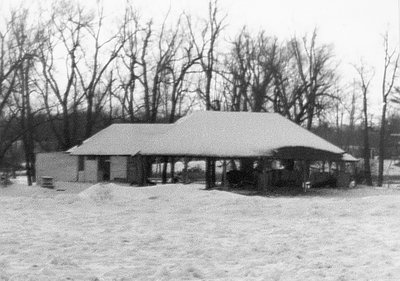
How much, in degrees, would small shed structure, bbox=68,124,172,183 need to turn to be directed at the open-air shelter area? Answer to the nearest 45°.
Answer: approximately 45° to its left

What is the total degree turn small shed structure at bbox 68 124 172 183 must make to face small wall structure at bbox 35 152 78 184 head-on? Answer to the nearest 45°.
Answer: approximately 135° to its right

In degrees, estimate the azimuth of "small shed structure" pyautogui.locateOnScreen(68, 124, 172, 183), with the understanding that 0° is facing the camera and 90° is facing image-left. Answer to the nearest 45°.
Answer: approximately 0°
